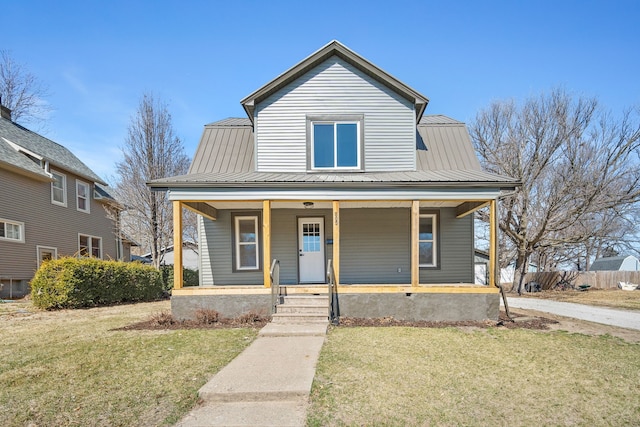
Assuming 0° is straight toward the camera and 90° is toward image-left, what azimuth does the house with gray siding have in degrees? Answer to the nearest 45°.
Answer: approximately 0°

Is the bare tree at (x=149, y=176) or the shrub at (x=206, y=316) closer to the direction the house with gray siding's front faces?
the shrub

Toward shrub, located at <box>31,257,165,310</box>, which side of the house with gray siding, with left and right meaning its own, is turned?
right

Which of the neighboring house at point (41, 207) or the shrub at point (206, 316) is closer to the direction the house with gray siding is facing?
the shrub
